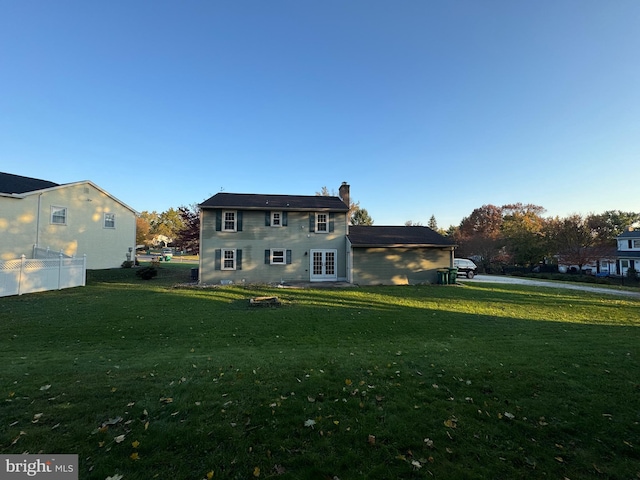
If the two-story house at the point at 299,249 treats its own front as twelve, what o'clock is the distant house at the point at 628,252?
The distant house is roughly at 2 o'clock from the two-story house.

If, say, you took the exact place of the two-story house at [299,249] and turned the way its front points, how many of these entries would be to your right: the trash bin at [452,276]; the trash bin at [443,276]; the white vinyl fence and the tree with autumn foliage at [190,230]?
2

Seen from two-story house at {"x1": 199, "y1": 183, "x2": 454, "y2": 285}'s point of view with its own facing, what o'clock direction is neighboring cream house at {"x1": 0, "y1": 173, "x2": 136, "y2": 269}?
The neighboring cream house is roughly at 9 o'clock from the two-story house.

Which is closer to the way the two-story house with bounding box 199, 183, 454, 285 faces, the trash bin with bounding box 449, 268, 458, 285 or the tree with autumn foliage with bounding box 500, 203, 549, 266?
the tree with autumn foliage

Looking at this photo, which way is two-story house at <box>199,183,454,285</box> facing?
away from the camera

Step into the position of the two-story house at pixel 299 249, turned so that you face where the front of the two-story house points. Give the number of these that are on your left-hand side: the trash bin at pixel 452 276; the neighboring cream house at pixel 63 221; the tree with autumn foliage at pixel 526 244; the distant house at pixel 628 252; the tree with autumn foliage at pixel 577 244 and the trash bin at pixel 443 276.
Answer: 1

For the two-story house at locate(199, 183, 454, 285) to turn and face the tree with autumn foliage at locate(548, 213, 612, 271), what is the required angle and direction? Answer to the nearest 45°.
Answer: approximately 45° to its right

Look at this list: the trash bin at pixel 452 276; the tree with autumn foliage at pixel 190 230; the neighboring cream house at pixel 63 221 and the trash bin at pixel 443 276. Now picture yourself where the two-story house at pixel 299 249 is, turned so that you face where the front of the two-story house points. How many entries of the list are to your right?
2

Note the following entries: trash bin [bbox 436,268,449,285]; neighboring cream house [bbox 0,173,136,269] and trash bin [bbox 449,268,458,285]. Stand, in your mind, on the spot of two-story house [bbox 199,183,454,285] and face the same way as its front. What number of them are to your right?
2

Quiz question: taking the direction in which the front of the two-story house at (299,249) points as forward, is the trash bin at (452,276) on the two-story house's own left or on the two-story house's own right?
on the two-story house's own right

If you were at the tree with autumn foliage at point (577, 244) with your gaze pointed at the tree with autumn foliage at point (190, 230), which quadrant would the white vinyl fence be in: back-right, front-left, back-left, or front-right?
front-left
